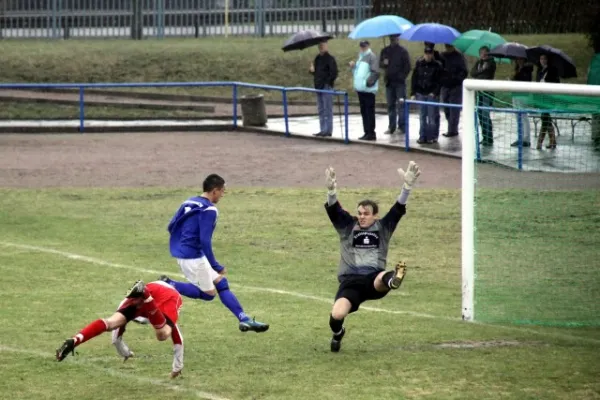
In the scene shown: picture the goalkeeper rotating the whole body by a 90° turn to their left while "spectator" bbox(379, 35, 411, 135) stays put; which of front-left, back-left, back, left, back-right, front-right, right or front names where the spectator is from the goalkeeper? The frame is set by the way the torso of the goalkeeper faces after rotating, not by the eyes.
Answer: left

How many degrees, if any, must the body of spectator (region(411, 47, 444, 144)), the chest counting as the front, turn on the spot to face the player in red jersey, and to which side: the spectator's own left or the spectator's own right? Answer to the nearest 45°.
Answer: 0° — they already face them

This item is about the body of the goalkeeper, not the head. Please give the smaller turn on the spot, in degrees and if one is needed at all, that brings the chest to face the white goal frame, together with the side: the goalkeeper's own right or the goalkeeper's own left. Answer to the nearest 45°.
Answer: approximately 135° to the goalkeeper's own left

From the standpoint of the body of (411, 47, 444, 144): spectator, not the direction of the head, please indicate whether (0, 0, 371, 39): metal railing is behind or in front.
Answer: behind

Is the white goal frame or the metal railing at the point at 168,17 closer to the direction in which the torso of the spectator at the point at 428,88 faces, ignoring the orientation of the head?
the white goal frame

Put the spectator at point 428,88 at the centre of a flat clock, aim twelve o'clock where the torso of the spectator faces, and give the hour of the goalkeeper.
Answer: The goalkeeper is roughly at 12 o'clock from the spectator.

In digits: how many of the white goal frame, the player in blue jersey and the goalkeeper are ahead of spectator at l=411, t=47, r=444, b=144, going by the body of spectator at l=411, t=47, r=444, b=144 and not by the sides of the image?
3

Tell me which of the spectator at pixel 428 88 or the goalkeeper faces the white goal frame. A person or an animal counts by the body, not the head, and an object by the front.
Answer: the spectator

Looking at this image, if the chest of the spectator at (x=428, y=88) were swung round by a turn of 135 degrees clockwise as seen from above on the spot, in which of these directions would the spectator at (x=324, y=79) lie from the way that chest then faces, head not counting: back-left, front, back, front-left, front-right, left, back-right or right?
front

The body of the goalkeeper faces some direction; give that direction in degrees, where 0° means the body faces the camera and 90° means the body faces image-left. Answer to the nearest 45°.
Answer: approximately 0°

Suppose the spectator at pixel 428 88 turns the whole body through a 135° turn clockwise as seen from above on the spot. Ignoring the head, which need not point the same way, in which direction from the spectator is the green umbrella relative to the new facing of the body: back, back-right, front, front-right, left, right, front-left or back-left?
right
